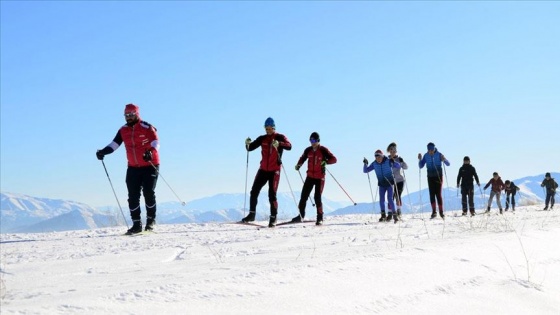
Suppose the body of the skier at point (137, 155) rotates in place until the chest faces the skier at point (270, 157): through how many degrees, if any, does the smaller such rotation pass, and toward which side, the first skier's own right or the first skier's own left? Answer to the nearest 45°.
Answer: approximately 135° to the first skier's own left

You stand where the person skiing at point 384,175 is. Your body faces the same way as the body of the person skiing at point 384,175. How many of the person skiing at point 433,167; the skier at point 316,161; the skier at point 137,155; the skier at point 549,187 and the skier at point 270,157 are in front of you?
3

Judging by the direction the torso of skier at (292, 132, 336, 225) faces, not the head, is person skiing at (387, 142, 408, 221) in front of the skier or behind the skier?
behind

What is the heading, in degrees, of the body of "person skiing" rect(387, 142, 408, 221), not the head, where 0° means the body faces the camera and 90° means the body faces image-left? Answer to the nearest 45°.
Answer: approximately 45°

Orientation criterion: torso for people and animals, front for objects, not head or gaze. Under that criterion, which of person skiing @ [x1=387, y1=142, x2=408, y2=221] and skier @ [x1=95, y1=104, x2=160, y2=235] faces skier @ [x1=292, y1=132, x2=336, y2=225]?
the person skiing

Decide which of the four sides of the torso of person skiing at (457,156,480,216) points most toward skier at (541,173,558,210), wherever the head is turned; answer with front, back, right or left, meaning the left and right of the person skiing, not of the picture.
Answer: back

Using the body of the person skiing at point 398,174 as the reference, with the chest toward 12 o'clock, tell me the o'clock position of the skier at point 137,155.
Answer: The skier is roughly at 12 o'clock from the person skiing.

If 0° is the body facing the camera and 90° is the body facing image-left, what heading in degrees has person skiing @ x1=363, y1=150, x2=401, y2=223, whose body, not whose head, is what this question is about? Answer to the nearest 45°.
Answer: approximately 45°

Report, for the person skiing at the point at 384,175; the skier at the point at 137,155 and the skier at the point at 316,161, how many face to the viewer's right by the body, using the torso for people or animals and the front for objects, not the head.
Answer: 0

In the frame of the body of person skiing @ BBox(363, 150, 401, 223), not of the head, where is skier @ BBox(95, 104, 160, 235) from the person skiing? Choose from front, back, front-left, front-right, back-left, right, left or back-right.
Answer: front

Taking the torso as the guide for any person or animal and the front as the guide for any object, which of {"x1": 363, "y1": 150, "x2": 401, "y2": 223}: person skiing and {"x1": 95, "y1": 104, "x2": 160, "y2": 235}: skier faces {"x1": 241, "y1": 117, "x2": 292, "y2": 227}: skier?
the person skiing
